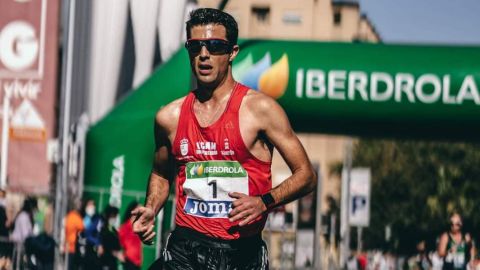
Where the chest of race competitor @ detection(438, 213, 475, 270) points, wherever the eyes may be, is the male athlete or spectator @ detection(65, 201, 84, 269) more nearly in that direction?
the male athlete
